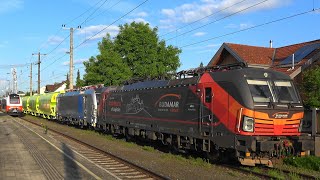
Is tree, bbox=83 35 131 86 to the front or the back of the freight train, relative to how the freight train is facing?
to the back

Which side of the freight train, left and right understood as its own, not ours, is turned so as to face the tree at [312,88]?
left

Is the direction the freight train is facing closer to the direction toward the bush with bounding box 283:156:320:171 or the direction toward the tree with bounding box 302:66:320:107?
the bush

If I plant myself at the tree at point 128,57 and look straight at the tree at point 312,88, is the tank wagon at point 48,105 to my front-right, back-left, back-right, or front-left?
back-right

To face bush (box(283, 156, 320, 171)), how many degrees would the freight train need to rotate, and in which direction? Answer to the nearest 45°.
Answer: approximately 45° to its left

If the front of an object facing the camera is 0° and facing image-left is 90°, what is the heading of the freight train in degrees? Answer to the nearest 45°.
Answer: approximately 315°

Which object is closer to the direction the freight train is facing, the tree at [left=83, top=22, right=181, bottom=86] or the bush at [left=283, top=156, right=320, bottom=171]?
the bush

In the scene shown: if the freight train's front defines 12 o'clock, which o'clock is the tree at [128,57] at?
The tree is roughly at 7 o'clock from the freight train.
